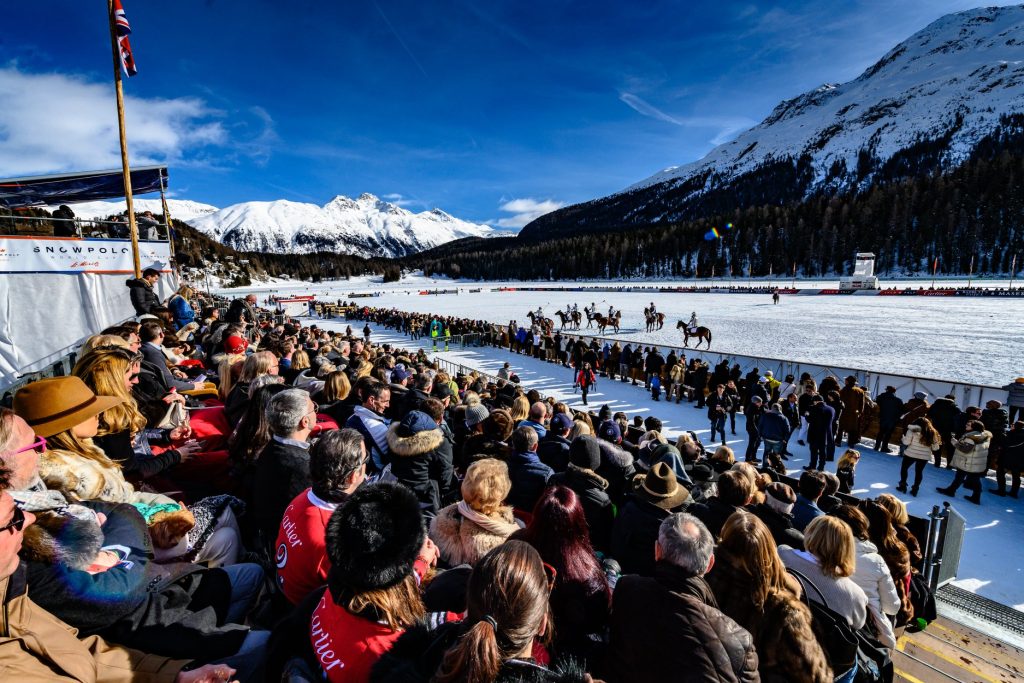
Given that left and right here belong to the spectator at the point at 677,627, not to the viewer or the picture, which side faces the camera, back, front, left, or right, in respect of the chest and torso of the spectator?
back

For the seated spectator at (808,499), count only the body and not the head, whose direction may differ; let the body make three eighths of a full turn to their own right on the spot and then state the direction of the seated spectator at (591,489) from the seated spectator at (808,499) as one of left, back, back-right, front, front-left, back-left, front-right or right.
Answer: front-right

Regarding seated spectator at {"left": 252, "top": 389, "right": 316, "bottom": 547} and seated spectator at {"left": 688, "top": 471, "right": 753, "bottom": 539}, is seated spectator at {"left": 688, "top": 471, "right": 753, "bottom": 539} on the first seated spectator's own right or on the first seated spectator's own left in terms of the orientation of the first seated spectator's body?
on the first seated spectator's own right

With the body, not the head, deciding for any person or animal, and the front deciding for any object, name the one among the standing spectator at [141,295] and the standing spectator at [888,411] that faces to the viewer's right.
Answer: the standing spectator at [141,295]

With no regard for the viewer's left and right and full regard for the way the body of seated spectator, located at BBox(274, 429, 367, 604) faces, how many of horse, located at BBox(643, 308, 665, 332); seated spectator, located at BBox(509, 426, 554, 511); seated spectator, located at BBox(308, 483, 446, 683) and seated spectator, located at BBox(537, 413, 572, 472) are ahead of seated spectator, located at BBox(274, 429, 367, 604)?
3

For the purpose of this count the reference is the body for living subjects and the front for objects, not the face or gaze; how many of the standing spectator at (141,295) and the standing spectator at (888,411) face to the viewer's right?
1

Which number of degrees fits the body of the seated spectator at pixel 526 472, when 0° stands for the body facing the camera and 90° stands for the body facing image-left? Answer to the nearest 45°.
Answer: approximately 225°

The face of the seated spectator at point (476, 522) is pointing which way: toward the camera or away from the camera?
away from the camera

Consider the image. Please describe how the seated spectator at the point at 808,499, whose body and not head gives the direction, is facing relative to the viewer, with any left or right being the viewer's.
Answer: facing away from the viewer and to the right of the viewer

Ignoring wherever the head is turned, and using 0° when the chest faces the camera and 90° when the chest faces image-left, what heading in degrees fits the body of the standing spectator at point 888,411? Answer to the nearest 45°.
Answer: approximately 180°

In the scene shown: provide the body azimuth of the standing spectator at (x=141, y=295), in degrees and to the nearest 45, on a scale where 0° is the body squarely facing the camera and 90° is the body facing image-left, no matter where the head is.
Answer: approximately 270°

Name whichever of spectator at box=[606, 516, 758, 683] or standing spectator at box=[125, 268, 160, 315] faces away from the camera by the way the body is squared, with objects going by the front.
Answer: the spectator

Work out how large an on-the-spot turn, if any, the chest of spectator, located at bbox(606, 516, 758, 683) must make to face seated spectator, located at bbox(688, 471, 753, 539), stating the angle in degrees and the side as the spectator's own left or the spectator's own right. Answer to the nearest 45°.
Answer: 0° — they already face them
